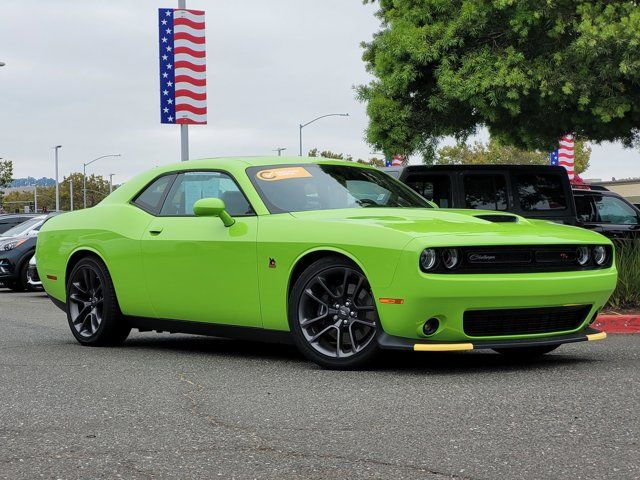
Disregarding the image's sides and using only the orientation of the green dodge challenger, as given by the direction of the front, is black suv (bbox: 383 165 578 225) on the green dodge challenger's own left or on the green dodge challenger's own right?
on the green dodge challenger's own left

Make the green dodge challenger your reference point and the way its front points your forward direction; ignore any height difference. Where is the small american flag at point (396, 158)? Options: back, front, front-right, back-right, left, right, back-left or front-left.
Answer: back-left

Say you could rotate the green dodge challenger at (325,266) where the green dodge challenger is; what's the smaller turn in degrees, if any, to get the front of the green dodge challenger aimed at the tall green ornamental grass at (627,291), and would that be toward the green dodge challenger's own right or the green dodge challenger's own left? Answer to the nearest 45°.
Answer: approximately 90° to the green dodge challenger's own left

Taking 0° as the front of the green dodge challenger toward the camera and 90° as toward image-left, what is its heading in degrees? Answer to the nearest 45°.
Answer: approximately 315°

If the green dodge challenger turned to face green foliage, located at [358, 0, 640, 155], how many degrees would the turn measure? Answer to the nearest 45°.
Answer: approximately 135° to its left

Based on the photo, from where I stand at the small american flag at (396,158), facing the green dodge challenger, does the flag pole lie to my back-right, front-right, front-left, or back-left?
front-right
